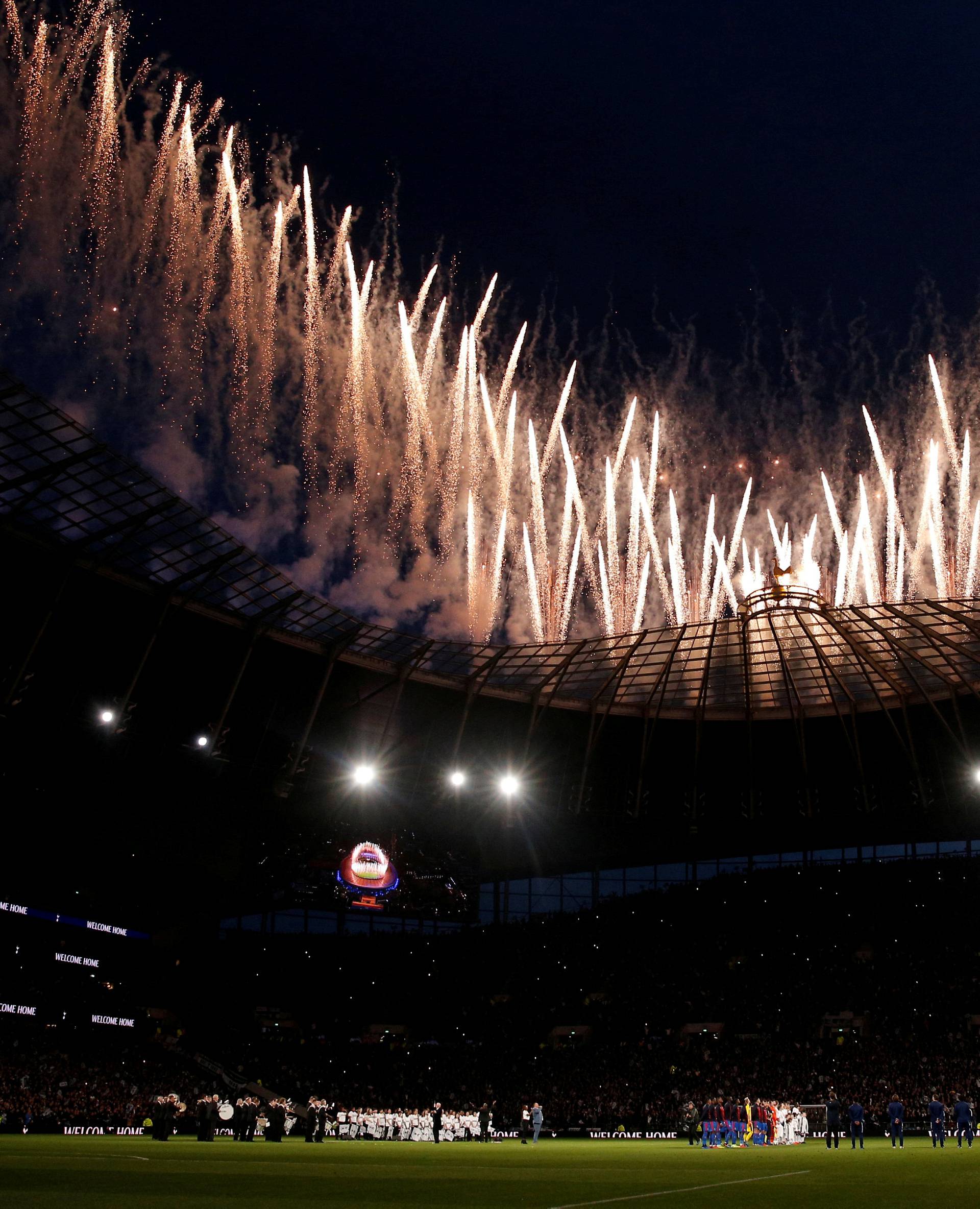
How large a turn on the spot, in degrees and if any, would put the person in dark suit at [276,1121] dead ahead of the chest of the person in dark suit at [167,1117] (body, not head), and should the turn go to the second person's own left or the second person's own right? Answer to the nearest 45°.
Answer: approximately 45° to the second person's own left

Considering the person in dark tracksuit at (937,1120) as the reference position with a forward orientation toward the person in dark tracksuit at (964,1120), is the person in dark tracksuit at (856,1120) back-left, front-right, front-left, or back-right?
back-left
